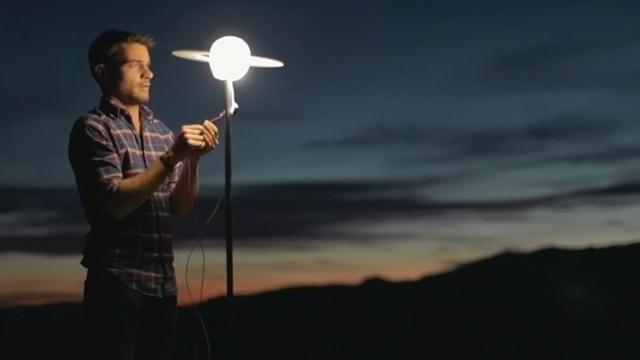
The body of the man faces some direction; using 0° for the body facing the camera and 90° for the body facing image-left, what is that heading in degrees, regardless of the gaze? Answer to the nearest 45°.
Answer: approximately 315°
